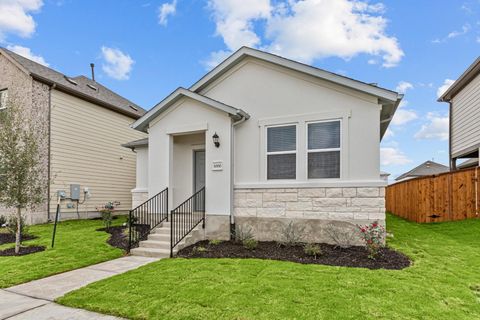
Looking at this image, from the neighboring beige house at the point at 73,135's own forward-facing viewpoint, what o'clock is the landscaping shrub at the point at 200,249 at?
The landscaping shrub is roughly at 10 o'clock from the neighboring beige house.

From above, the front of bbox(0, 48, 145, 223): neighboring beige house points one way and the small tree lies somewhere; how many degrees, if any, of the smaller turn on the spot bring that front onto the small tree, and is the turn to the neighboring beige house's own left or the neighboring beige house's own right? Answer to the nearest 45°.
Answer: approximately 45° to the neighboring beige house's own left

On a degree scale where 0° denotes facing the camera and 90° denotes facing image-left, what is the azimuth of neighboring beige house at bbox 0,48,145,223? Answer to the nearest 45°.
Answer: approximately 45°
